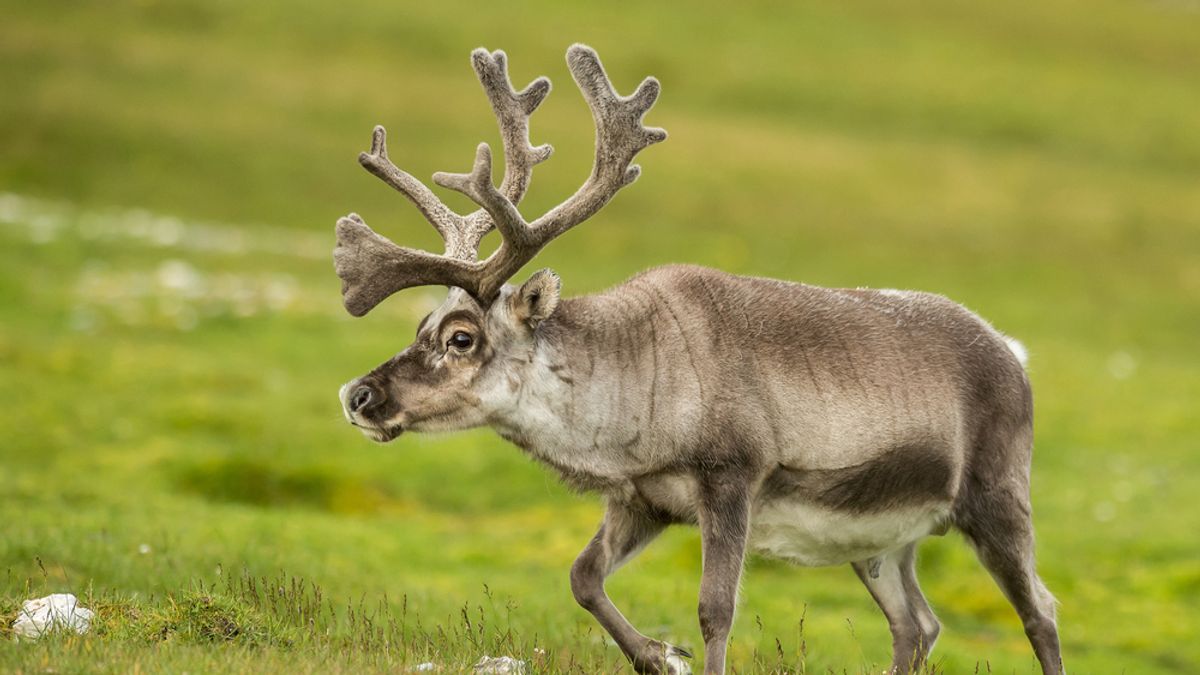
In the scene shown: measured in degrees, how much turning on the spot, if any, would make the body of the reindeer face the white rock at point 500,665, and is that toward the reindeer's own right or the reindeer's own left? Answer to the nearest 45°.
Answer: approximately 45° to the reindeer's own left

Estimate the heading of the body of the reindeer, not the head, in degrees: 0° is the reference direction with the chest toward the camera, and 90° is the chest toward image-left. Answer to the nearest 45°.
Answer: approximately 90°

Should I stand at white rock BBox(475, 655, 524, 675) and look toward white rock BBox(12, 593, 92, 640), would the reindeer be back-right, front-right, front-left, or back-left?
back-right

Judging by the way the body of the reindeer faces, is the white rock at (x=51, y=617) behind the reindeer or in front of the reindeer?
in front
